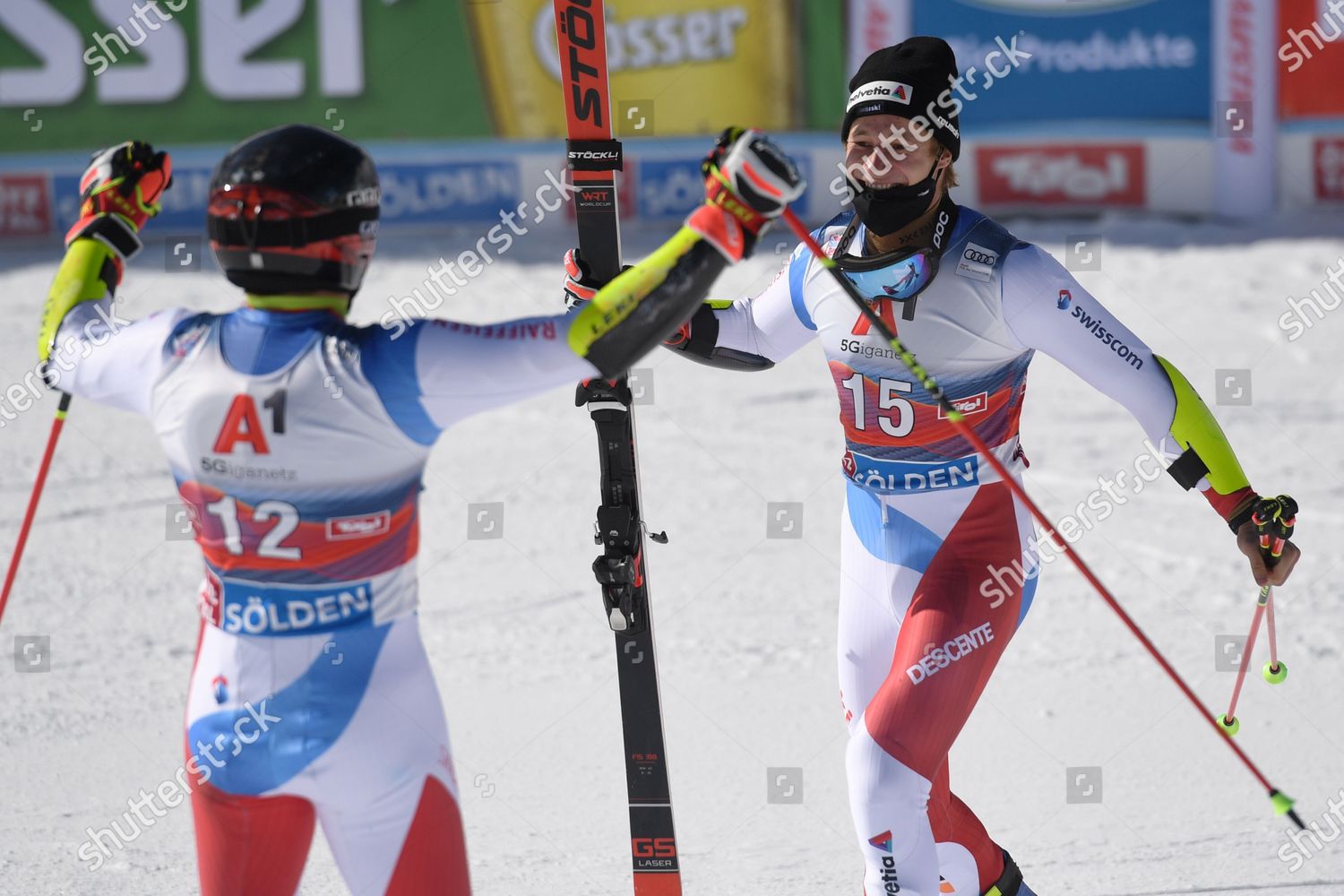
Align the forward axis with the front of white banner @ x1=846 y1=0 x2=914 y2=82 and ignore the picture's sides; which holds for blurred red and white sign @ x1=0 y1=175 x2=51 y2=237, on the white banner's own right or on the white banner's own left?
on the white banner's own right

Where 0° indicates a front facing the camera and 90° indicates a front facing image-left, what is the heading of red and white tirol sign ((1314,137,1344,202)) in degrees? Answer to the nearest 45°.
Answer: approximately 0°

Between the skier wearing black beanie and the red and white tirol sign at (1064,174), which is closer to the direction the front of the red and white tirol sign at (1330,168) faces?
the skier wearing black beanie

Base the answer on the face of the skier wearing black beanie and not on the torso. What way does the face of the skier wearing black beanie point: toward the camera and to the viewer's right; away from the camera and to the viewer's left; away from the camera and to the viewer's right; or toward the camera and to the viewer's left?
toward the camera and to the viewer's left

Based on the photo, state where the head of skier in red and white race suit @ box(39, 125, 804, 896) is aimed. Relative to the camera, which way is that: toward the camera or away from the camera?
away from the camera

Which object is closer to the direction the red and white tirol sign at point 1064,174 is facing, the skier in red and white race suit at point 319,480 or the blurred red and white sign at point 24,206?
the skier in red and white race suit

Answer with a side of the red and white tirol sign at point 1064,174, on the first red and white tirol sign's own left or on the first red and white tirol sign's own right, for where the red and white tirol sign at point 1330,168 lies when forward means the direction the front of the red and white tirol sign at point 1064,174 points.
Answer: on the first red and white tirol sign's own left

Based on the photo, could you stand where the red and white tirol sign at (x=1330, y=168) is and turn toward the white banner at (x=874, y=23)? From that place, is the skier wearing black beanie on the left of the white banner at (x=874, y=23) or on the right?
left

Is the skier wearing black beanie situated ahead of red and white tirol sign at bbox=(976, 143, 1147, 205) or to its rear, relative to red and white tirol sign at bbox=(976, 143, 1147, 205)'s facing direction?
ahead

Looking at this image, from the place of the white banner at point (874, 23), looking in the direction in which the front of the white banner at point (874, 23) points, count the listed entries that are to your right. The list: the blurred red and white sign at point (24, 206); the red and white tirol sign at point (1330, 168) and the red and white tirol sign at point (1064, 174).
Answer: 1

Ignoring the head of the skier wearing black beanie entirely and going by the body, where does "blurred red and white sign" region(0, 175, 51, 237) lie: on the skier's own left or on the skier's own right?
on the skier's own right

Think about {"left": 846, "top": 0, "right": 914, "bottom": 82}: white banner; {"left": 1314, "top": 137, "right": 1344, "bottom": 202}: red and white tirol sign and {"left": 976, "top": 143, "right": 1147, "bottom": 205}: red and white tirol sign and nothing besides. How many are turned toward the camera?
3

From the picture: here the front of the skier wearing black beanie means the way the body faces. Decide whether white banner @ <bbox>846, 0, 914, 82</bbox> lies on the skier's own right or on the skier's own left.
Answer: on the skier's own right

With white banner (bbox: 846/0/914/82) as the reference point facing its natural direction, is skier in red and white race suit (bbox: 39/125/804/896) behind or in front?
in front
